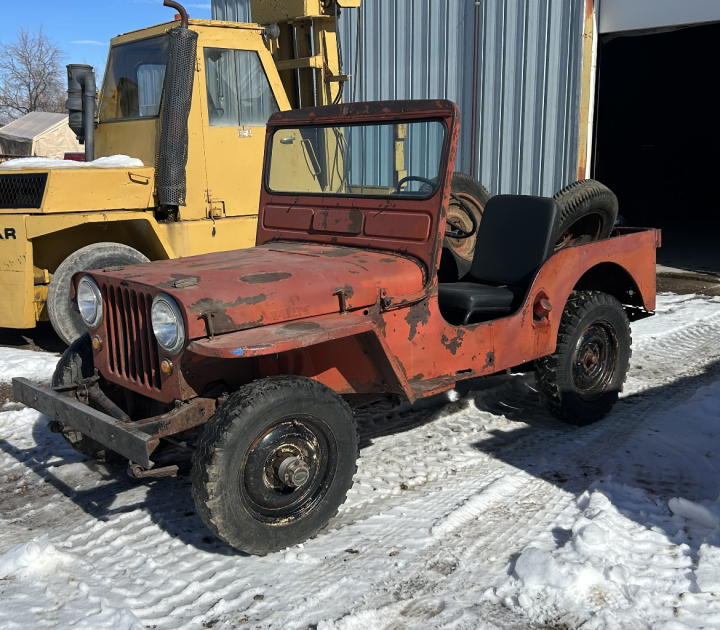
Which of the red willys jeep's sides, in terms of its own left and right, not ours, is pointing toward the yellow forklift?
right

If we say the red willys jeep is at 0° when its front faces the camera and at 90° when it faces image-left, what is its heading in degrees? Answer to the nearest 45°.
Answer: approximately 45°

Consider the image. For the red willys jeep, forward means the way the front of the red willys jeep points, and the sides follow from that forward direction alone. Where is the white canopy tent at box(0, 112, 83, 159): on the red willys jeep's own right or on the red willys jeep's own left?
on the red willys jeep's own right

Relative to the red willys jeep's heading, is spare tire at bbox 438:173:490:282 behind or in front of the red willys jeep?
behind
